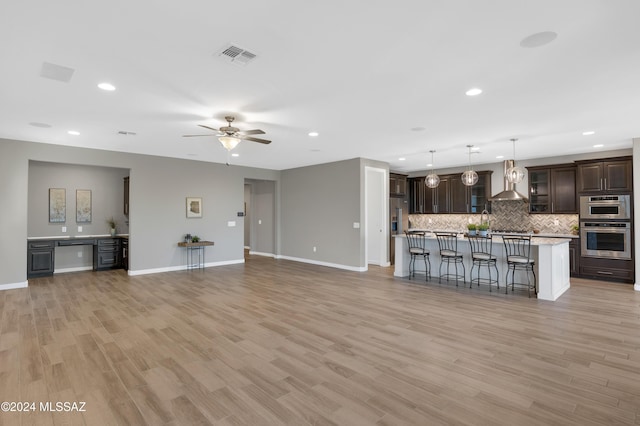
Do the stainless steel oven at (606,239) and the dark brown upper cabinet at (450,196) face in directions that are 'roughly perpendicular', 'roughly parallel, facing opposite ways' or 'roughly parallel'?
roughly parallel

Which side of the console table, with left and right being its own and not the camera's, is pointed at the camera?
front

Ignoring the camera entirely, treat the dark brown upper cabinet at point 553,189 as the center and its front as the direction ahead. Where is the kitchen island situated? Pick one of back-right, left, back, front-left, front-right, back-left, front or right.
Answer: front

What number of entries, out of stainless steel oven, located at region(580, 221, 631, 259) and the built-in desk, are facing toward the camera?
2

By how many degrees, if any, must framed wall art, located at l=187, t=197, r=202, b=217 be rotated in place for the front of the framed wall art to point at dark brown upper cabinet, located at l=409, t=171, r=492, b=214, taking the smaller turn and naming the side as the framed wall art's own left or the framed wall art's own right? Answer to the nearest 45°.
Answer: approximately 90° to the framed wall art's own left

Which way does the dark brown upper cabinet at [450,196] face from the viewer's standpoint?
toward the camera

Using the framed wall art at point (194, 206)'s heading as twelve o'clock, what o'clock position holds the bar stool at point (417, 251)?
The bar stool is roughly at 10 o'clock from the framed wall art.

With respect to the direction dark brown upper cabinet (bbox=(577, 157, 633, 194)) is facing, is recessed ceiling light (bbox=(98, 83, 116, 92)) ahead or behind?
ahead

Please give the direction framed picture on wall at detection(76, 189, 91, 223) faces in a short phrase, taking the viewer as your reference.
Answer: facing the viewer

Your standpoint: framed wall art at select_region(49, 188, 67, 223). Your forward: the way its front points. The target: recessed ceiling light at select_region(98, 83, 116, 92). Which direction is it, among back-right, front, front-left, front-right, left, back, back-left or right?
front
